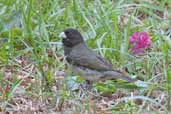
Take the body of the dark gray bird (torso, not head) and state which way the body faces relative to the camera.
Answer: to the viewer's left
